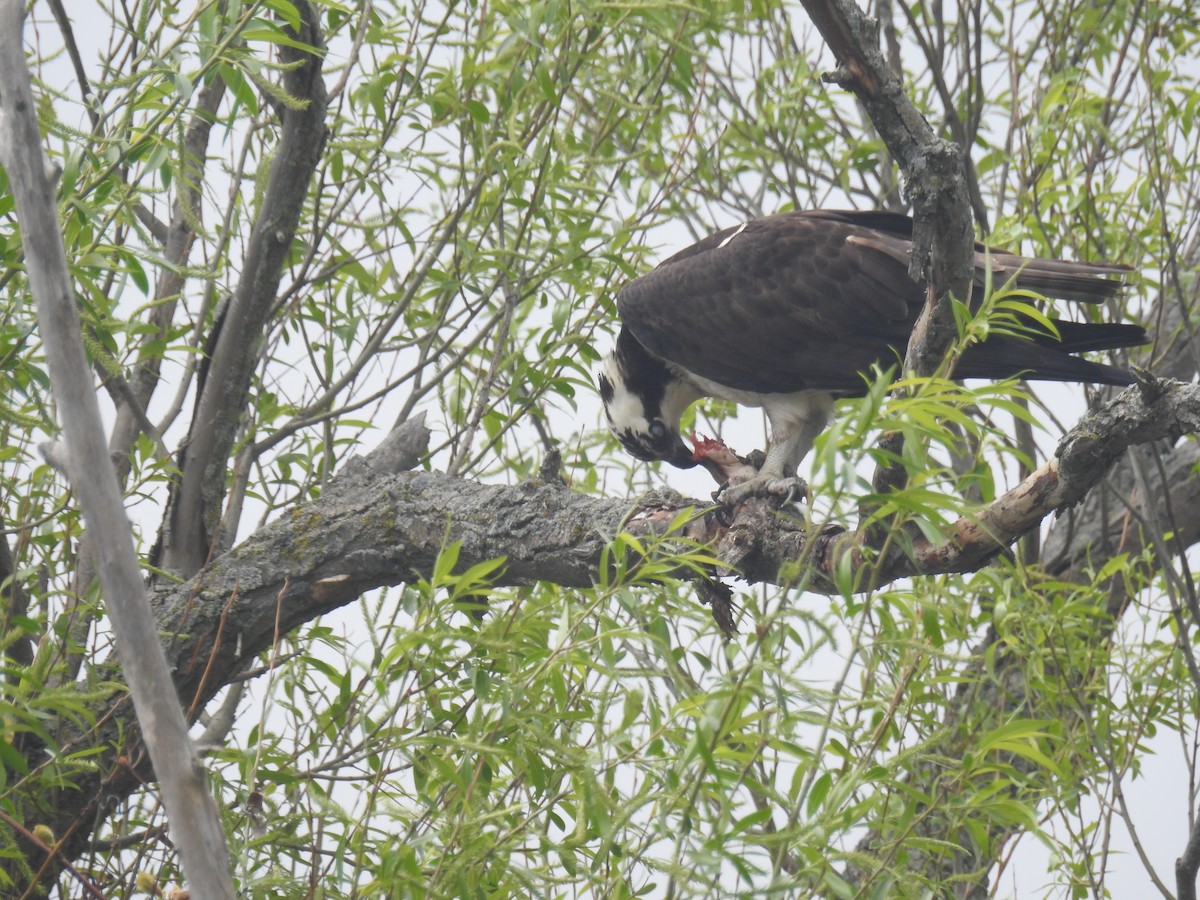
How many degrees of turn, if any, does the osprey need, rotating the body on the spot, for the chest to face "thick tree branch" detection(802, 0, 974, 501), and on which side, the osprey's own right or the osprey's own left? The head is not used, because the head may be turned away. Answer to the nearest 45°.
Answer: approximately 90° to the osprey's own left

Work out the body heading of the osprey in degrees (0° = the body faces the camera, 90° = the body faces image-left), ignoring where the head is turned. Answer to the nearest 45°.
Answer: approximately 90°

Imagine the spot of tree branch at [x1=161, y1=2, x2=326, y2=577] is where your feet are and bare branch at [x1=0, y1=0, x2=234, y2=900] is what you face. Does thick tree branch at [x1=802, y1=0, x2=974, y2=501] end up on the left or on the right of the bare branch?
left

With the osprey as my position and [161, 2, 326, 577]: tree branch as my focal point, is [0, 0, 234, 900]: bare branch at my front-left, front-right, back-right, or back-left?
front-left

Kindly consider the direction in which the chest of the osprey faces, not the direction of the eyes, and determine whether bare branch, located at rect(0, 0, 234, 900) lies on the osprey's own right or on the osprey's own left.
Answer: on the osprey's own left

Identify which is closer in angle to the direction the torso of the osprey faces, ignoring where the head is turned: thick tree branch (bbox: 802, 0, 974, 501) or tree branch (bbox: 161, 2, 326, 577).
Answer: the tree branch

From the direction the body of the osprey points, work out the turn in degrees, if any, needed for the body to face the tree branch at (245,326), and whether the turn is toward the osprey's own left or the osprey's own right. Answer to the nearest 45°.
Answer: approximately 45° to the osprey's own left
